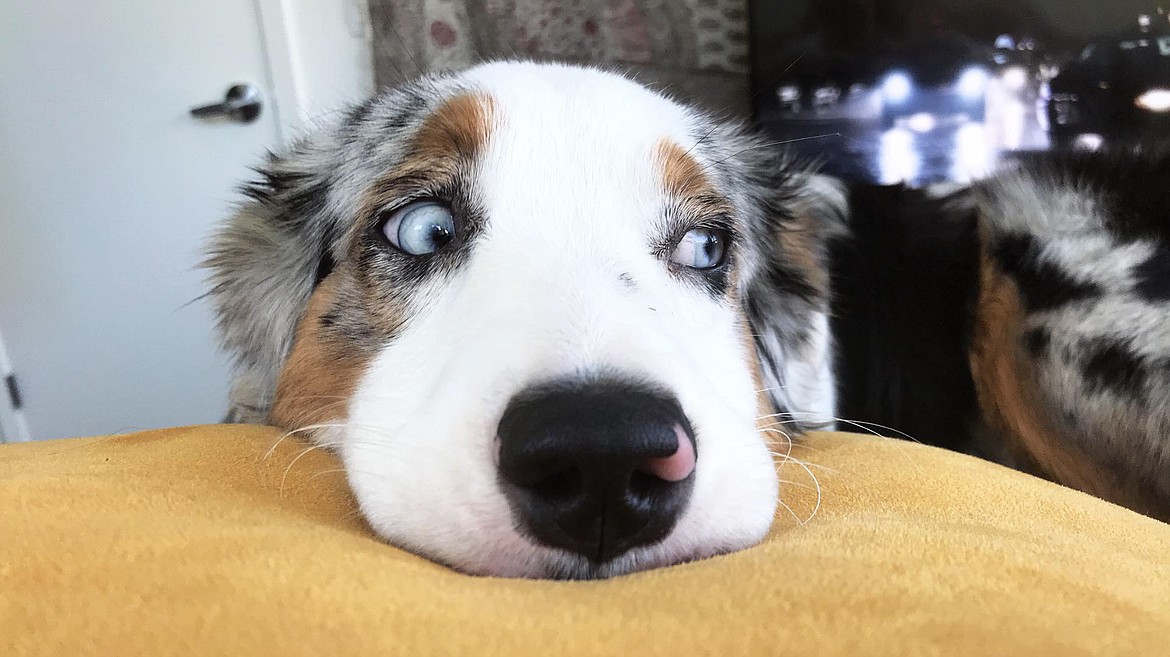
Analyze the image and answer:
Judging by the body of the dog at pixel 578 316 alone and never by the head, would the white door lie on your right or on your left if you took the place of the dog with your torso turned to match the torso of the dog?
on your right

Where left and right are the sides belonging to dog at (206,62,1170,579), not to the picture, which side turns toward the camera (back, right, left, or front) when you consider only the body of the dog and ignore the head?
front

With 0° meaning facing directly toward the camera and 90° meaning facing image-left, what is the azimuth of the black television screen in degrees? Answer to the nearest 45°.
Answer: approximately 0°

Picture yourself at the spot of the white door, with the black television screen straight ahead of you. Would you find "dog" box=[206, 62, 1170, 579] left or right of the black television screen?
right

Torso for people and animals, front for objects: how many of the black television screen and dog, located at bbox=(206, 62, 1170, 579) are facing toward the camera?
2

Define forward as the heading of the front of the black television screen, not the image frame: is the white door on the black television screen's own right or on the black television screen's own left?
on the black television screen's own right

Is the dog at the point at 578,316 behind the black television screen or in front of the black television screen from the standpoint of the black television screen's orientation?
in front

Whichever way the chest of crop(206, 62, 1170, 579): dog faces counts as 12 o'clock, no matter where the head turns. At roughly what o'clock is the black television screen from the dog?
The black television screen is roughly at 7 o'clock from the dog.
